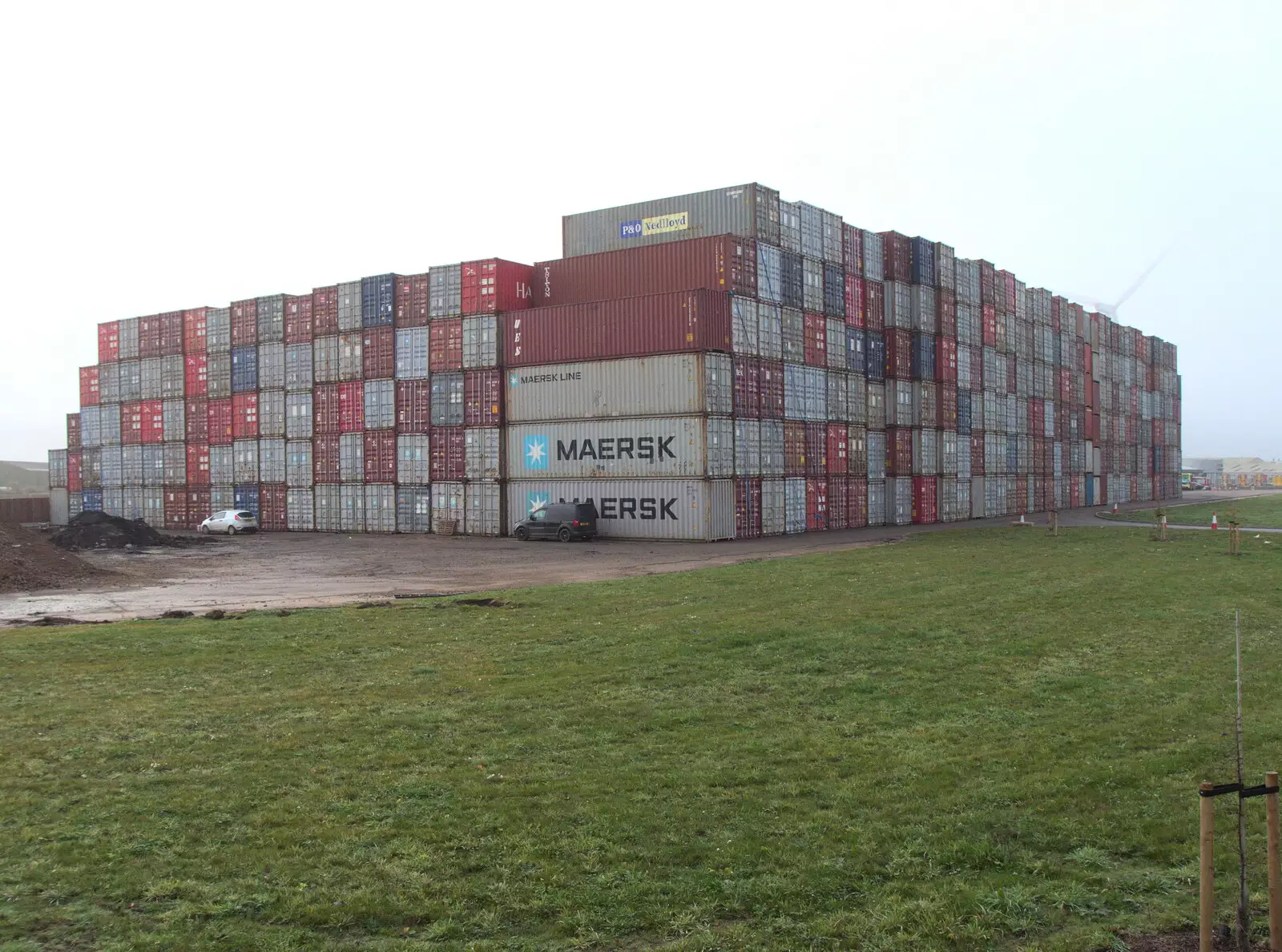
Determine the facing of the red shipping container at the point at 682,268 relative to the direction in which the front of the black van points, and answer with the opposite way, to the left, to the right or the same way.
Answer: the opposite way

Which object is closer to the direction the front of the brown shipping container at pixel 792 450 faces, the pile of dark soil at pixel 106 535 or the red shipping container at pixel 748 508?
the red shipping container

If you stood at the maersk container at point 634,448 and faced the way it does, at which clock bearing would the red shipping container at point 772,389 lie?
The red shipping container is roughly at 10 o'clock from the maersk container.

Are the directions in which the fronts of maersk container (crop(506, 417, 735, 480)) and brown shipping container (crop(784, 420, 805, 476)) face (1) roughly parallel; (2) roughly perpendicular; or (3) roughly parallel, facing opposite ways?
roughly parallel

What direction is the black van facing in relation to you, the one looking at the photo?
facing away from the viewer and to the left of the viewer

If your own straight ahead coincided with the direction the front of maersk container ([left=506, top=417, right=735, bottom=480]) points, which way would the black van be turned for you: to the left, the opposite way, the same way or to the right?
the opposite way

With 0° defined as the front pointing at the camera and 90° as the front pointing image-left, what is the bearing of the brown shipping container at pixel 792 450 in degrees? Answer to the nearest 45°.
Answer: approximately 315°

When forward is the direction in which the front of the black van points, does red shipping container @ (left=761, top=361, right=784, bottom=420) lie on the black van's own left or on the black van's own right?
on the black van's own right

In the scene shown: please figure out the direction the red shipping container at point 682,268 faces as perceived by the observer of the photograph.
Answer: facing the viewer and to the right of the viewer

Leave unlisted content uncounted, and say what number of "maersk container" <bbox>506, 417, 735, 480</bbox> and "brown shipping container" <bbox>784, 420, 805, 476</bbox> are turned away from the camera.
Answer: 0

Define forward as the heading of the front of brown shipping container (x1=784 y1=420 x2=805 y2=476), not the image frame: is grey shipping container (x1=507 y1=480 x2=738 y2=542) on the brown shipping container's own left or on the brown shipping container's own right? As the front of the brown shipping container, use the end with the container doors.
on the brown shipping container's own right

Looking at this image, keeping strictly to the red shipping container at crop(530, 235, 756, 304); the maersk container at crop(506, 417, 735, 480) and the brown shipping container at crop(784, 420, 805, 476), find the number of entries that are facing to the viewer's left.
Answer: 0
